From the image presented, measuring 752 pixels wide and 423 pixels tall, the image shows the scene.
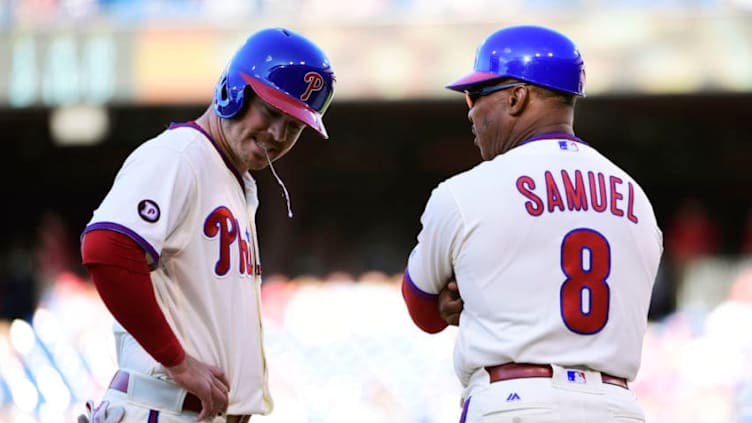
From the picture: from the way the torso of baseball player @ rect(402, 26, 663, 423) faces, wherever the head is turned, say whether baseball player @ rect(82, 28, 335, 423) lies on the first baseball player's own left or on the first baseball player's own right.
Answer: on the first baseball player's own left

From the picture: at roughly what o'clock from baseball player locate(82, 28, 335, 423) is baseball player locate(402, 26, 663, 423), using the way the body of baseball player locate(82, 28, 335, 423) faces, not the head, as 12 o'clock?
baseball player locate(402, 26, 663, 423) is roughly at 11 o'clock from baseball player locate(82, 28, 335, 423).

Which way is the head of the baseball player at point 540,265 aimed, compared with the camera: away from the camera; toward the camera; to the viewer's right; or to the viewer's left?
to the viewer's left

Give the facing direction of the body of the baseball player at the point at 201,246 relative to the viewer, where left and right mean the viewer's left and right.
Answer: facing the viewer and to the right of the viewer

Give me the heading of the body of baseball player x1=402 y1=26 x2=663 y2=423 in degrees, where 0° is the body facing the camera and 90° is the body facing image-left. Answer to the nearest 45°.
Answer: approximately 135°

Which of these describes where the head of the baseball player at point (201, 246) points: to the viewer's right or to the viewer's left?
to the viewer's right

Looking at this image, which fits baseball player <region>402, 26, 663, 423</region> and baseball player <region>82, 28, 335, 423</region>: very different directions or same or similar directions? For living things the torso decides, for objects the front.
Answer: very different directions
